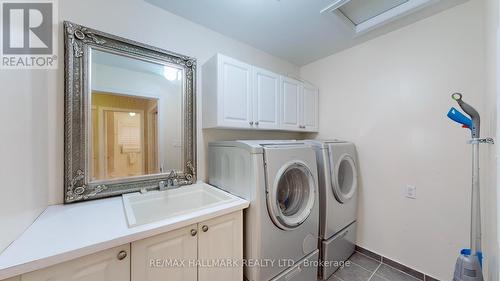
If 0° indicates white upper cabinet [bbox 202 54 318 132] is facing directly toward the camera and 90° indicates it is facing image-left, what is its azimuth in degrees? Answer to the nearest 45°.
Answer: approximately 315°

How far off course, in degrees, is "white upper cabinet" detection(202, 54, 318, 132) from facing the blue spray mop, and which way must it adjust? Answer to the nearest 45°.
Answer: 0° — it already faces it

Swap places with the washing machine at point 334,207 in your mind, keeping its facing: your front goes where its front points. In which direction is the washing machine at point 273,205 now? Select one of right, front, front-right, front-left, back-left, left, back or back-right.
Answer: right

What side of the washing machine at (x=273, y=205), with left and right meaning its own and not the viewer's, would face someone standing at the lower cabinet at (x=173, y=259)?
right

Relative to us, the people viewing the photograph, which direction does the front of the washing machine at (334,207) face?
facing the viewer and to the right of the viewer

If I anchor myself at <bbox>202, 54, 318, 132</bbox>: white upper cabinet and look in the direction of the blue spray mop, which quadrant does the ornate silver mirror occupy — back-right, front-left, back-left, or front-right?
back-right

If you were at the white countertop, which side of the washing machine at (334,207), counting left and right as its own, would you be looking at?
right

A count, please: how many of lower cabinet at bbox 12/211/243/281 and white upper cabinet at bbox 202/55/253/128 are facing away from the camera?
0

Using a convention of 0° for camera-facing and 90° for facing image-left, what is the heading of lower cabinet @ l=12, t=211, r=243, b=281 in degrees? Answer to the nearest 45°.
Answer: approximately 315°

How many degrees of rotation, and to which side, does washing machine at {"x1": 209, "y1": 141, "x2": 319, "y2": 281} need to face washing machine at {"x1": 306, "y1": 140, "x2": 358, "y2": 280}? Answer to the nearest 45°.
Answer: approximately 90° to its left

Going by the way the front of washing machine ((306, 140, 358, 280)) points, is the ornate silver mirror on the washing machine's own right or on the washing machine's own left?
on the washing machine's own right
